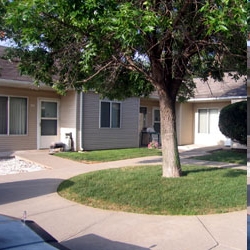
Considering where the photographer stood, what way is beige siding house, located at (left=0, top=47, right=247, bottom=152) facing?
facing the viewer and to the right of the viewer

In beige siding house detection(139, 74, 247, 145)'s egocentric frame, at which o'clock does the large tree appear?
The large tree is roughly at 12 o'clock from the beige siding house.
